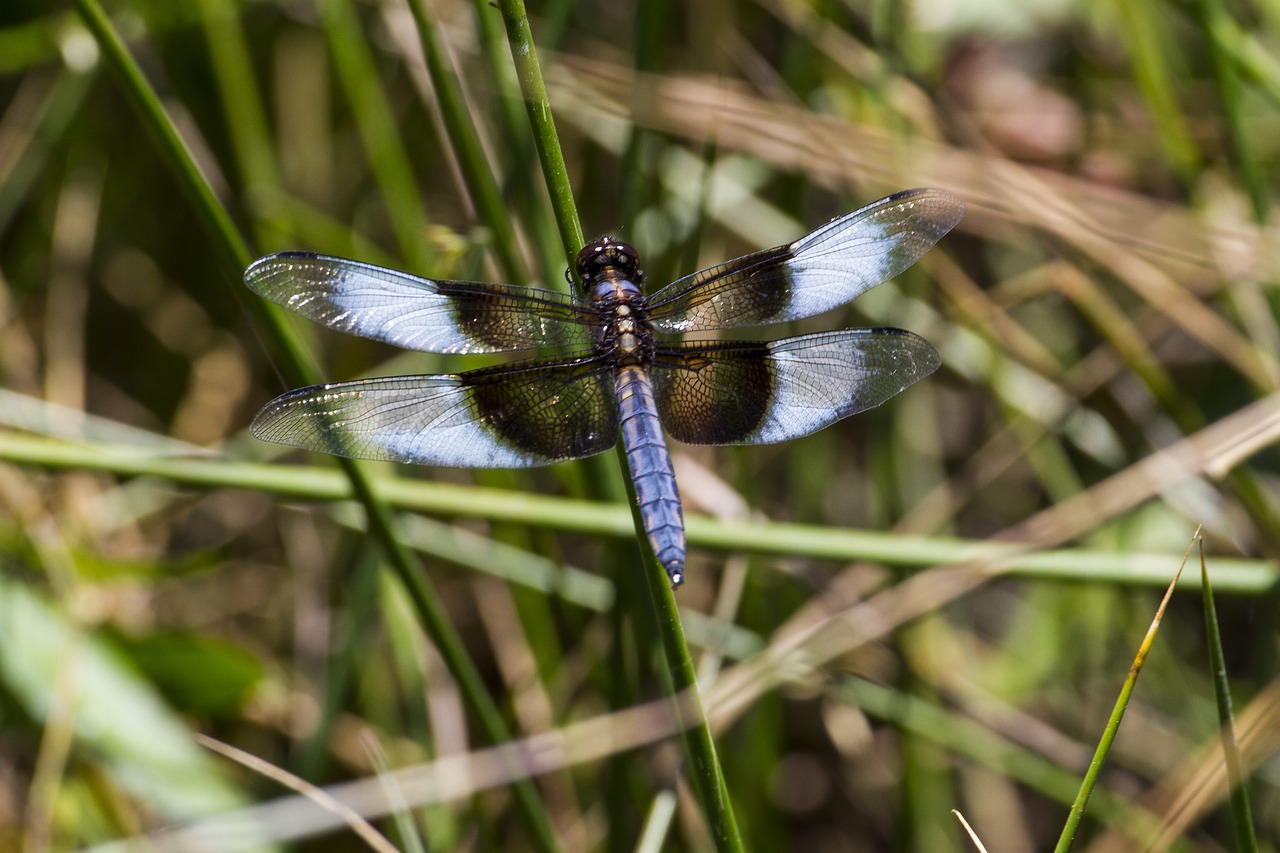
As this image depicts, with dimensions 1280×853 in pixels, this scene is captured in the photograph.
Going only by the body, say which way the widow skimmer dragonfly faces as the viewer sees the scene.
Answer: away from the camera

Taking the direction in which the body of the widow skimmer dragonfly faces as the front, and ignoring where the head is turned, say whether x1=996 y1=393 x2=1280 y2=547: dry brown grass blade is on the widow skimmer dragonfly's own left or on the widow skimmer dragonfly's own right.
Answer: on the widow skimmer dragonfly's own right

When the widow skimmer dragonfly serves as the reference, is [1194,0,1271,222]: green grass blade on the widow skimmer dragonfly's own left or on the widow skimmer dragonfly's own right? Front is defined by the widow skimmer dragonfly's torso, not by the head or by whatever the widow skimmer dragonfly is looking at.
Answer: on the widow skimmer dragonfly's own right

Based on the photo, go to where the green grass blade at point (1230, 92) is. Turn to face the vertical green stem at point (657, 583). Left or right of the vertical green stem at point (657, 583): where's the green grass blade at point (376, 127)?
right

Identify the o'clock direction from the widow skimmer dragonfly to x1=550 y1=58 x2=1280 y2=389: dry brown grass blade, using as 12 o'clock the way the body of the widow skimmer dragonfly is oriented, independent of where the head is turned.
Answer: The dry brown grass blade is roughly at 2 o'clock from the widow skimmer dragonfly.
